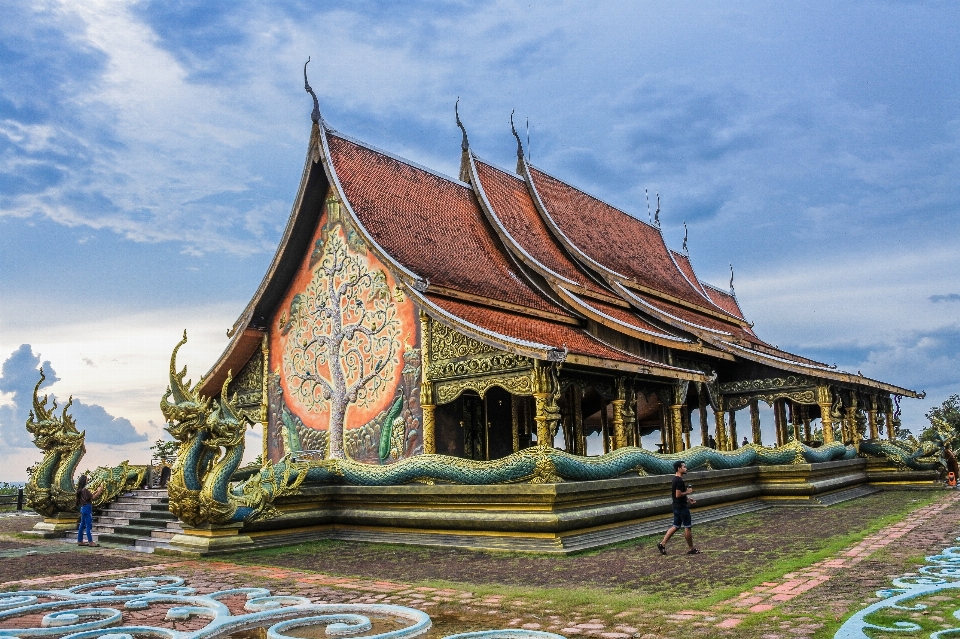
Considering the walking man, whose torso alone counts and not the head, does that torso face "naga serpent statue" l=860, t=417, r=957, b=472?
no

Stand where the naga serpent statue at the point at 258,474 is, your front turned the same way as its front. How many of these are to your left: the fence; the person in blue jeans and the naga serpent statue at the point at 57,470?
0

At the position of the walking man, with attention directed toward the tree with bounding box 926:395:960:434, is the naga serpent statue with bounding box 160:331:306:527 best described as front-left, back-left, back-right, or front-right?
back-left

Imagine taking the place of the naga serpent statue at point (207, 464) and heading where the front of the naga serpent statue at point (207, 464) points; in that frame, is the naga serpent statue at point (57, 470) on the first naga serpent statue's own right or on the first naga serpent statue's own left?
on the first naga serpent statue's own right

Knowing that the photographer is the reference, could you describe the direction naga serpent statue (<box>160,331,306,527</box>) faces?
facing the viewer and to the left of the viewer

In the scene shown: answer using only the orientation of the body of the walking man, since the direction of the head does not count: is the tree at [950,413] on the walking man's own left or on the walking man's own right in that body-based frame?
on the walking man's own left

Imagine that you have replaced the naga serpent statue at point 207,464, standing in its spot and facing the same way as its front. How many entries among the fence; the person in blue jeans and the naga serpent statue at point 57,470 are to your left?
0

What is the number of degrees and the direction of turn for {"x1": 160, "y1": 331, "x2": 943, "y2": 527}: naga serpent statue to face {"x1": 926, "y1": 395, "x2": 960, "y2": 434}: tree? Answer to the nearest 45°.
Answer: approximately 180°

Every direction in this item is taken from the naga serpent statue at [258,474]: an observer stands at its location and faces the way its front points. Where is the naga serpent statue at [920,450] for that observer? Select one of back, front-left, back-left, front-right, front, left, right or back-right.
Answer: back

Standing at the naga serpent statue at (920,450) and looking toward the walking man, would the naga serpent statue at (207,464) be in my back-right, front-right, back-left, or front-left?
front-right

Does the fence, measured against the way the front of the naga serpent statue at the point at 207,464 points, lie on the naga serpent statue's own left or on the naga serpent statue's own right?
on the naga serpent statue's own right
